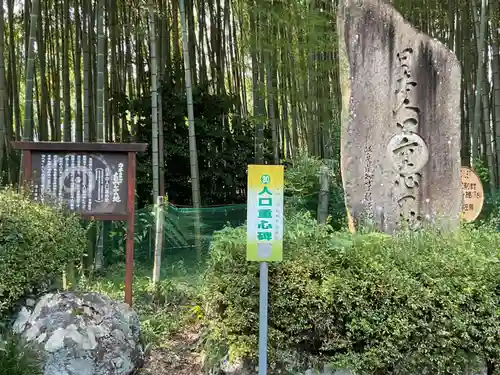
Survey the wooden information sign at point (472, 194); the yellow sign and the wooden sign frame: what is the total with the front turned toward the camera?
3

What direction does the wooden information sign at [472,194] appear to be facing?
toward the camera

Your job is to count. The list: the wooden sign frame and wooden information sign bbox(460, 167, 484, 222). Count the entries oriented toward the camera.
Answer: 2

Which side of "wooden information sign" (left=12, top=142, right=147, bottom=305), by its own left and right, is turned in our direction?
front

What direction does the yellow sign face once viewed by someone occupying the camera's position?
facing the viewer

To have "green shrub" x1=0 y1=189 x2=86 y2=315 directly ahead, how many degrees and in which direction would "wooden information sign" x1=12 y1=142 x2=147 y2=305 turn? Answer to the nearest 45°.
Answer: approximately 45° to its right

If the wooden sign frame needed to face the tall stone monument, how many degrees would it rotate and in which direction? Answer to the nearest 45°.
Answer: approximately 90° to its left

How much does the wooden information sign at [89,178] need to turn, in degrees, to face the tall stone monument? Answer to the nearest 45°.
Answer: approximately 90° to its left

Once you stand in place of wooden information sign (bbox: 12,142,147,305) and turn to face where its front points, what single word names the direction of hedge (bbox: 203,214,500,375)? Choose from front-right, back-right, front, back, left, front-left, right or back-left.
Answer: front-left

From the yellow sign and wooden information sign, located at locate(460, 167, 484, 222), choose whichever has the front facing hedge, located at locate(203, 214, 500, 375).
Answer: the wooden information sign
